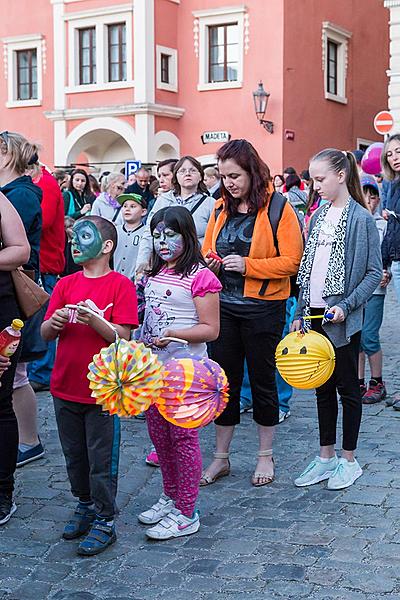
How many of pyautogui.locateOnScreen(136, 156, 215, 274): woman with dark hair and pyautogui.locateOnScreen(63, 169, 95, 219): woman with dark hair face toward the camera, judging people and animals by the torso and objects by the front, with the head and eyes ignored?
2

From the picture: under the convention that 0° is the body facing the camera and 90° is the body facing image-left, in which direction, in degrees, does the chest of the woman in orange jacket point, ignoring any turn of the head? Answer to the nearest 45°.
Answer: approximately 45°

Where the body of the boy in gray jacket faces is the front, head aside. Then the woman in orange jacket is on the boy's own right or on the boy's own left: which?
on the boy's own left

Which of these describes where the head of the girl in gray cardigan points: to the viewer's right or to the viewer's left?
to the viewer's left

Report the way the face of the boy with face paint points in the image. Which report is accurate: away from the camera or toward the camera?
toward the camera

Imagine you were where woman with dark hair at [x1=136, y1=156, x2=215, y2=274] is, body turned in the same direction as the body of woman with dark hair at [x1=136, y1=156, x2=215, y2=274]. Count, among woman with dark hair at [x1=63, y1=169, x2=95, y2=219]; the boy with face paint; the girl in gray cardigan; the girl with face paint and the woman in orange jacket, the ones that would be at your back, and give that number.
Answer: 1

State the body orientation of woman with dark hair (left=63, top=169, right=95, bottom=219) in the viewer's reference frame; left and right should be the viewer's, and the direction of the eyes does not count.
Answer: facing the viewer

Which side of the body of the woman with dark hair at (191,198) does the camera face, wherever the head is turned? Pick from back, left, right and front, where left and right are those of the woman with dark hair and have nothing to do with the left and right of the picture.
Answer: front

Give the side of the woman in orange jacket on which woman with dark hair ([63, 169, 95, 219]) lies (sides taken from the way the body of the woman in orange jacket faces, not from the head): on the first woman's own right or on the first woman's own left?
on the first woman's own right

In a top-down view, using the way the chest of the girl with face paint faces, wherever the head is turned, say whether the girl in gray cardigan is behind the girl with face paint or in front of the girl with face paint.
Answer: behind

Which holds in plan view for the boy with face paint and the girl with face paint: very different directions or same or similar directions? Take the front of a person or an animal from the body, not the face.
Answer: same or similar directions

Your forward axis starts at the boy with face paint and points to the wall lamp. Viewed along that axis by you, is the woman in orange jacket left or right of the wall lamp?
right

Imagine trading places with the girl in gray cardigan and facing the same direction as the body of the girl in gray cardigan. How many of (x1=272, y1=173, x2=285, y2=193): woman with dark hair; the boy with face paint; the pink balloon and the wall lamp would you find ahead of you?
1

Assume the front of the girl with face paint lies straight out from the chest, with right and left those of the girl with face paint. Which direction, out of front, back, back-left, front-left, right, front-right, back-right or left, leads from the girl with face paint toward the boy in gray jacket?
back-right

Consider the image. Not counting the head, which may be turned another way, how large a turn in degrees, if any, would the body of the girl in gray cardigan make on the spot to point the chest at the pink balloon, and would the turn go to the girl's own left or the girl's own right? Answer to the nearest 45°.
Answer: approximately 135° to the girl's own right

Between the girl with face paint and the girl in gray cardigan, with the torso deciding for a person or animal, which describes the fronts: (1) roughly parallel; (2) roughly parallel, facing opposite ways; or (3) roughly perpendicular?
roughly parallel

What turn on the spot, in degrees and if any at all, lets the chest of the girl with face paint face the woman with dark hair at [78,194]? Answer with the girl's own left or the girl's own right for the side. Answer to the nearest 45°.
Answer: approximately 135° to the girl's own right

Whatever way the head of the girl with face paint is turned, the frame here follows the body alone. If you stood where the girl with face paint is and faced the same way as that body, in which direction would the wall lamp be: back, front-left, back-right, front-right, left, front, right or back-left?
back-right
